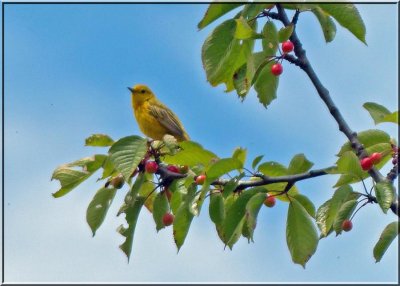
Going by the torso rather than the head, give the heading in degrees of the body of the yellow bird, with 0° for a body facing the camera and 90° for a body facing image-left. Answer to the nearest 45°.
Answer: approximately 90°

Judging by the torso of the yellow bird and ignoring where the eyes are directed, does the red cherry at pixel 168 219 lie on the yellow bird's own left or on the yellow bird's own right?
on the yellow bird's own left

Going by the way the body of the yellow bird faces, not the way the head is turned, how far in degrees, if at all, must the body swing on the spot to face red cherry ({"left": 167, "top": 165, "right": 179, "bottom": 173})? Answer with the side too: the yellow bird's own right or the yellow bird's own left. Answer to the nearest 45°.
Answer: approximately 90° to the yellow bird's own left

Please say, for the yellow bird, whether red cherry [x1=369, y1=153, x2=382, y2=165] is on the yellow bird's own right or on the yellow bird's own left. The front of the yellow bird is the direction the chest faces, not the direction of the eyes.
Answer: on the yellow bird's own left

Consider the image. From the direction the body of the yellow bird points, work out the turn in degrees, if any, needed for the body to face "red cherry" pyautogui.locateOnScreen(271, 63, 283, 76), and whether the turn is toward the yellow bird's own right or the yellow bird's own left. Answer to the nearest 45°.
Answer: approximately 180°
